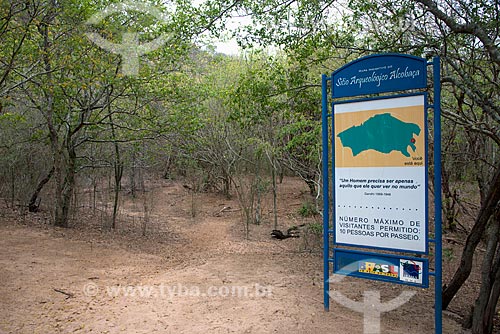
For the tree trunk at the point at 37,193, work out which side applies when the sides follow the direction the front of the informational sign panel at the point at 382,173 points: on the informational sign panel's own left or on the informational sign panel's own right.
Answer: on the informational sign panel's own right

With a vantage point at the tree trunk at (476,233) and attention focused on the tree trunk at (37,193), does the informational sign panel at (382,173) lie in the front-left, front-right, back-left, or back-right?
front-left

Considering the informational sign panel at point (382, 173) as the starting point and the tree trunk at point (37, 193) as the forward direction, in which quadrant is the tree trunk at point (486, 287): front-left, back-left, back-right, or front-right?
back-right

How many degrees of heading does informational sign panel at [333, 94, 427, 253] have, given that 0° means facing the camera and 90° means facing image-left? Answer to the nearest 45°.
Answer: approximately 45°
